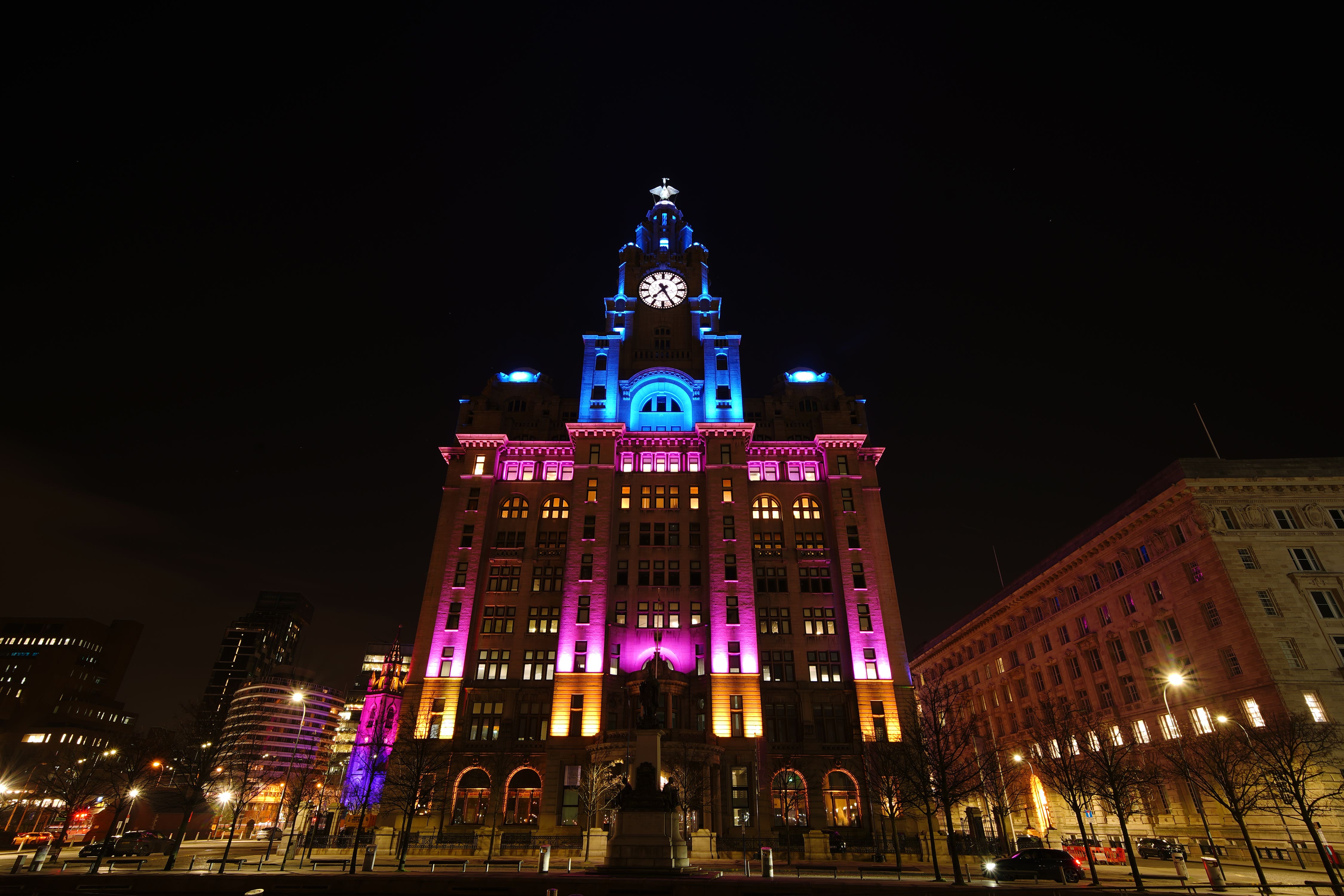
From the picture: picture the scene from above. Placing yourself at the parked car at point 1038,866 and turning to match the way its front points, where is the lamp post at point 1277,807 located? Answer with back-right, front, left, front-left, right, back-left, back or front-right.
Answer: back-right

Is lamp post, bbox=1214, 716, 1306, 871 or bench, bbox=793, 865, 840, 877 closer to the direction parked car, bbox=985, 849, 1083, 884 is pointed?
the bench

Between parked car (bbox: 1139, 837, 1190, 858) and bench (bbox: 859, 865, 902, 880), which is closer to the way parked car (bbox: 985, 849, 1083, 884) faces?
the bench

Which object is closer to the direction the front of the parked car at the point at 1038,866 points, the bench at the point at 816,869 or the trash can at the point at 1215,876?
the bench

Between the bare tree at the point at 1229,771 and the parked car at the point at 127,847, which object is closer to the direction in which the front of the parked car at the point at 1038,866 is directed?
the parked car

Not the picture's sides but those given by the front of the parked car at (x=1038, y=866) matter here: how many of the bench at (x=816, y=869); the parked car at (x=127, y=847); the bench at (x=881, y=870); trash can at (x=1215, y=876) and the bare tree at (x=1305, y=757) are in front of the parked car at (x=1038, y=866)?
3

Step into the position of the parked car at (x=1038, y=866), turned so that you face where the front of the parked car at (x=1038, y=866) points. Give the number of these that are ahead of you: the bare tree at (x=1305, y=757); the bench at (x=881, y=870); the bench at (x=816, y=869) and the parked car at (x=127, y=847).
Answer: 3

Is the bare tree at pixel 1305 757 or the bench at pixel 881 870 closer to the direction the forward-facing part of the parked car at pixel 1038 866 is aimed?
the bench

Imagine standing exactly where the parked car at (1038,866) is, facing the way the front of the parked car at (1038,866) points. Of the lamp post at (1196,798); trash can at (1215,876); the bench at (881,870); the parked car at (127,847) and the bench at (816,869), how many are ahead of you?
3

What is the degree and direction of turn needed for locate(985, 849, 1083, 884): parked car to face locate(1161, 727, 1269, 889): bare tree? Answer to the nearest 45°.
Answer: approximately 135° to its right

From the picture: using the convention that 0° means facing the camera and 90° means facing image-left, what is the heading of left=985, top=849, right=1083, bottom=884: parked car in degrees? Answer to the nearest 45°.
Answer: approximately 90°

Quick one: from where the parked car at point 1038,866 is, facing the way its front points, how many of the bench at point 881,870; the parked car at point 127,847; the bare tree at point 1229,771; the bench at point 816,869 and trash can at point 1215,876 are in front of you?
3

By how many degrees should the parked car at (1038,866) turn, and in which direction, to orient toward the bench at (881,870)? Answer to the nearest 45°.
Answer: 0° — it already faces it
